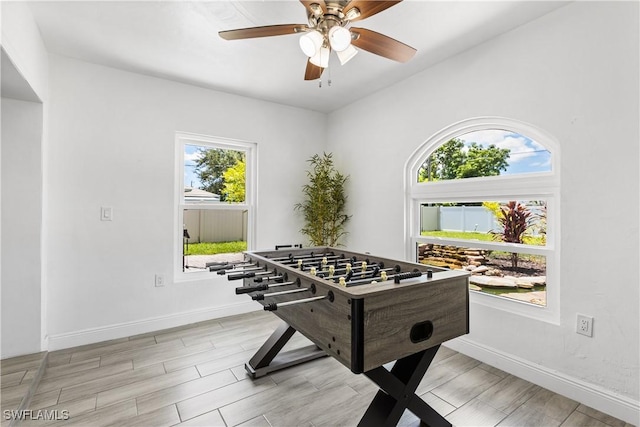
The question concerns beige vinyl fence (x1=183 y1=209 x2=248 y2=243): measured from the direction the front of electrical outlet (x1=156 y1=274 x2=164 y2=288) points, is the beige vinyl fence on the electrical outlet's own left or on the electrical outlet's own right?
on the electrical outlet's own left

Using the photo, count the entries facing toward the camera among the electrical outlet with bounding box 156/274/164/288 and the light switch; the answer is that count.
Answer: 2

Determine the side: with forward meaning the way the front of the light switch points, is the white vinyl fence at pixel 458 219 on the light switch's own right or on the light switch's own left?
on the light switch's own left

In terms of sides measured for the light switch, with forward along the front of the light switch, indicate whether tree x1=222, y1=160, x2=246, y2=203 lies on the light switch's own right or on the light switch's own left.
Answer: on the light switch's own left

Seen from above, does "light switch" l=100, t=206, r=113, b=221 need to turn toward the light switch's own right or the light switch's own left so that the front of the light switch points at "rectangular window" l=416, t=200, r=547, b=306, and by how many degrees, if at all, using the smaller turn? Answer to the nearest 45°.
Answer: approximately 45° to the light switch's own left

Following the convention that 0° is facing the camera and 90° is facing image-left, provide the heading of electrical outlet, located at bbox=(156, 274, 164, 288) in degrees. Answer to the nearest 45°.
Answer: approximately 0°

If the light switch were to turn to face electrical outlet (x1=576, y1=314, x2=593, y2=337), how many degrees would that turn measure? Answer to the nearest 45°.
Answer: approximately 45° to its left

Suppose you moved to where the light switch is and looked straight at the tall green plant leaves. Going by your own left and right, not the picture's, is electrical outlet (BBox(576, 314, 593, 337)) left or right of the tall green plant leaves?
right
